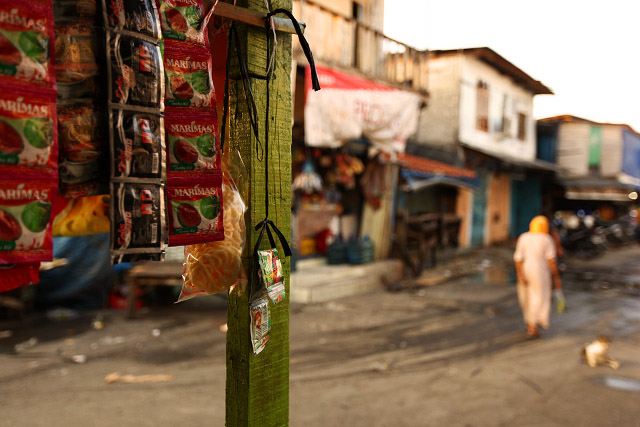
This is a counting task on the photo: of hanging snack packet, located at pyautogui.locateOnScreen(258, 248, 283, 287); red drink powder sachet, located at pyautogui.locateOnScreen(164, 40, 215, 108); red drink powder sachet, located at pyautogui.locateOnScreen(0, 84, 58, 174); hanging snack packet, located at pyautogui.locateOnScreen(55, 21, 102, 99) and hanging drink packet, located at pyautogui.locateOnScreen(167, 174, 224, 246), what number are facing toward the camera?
5

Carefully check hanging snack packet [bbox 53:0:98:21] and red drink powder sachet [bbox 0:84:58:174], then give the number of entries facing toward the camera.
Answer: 2

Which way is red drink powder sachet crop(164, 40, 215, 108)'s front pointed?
toward the camera

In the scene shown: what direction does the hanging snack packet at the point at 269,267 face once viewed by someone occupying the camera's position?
facing the viewer

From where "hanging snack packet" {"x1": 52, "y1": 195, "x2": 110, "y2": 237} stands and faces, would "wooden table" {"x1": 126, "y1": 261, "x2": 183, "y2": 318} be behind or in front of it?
behind

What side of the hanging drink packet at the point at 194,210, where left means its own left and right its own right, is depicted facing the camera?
front

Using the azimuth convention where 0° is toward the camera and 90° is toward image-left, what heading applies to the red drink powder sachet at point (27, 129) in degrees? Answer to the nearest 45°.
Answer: approximately 0°

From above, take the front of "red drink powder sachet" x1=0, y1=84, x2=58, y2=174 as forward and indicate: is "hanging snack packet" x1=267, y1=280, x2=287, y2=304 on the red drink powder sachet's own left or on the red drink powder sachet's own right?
on the red drink powder sachet's own left

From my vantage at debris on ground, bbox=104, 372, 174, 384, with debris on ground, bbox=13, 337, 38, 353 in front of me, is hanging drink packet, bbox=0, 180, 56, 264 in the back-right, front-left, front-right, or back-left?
back-left

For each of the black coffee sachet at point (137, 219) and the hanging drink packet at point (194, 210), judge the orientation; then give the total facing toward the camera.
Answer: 2
